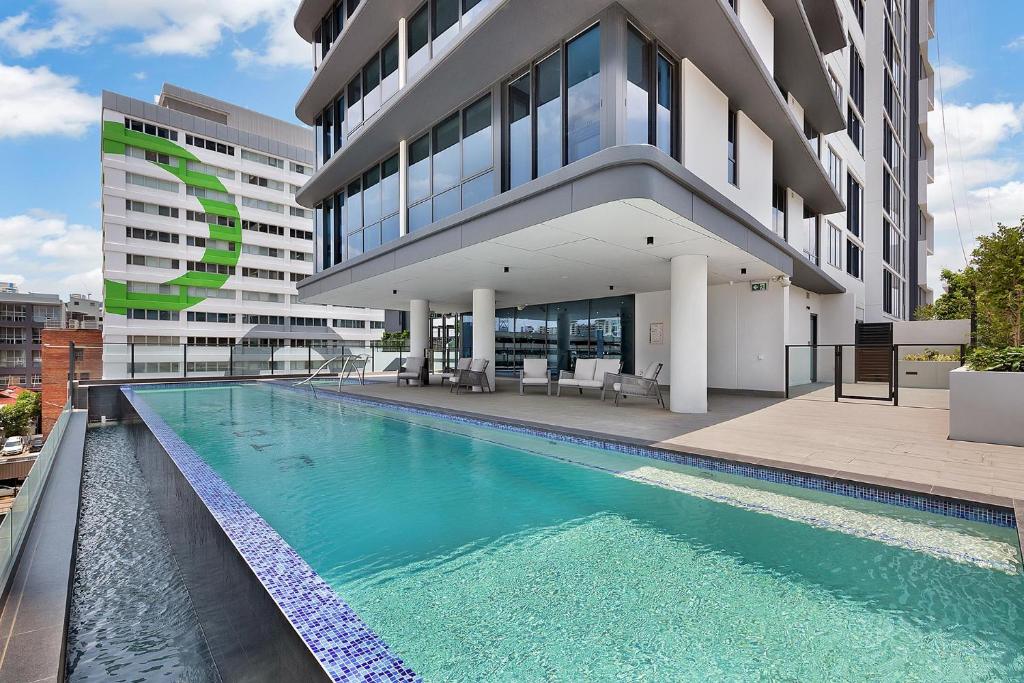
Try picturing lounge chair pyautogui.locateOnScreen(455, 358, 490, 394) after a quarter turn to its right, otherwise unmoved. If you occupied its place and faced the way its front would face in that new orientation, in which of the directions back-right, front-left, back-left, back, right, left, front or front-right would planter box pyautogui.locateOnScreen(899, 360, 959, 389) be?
back-right

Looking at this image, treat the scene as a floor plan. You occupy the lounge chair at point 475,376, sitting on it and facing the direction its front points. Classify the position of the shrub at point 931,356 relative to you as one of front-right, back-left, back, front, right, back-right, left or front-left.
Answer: back-left

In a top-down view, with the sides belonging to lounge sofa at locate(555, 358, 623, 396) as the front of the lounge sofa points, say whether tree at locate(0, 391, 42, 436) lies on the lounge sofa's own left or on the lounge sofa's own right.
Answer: on the lounge sofa's own right

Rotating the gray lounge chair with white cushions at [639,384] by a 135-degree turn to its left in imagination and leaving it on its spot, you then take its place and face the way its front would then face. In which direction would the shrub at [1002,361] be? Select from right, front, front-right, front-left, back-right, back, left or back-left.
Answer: front

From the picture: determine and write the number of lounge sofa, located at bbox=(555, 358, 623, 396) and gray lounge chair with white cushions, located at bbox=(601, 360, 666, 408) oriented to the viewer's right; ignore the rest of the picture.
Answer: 0

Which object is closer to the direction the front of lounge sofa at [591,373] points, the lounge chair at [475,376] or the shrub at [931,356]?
the lounge chair

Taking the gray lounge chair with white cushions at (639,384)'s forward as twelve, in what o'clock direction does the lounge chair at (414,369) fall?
The lounge chair is roughly at 1 o'clock from the gray lounge chair with white cushions.

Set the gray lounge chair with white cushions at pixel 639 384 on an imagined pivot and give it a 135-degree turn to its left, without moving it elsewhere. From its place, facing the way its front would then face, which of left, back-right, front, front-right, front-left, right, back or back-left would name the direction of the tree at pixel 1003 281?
front-left

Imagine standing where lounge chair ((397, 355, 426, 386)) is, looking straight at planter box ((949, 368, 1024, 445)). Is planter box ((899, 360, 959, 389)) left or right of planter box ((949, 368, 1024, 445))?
left

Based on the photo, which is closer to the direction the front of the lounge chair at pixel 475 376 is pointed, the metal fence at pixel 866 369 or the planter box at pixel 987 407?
the planter box

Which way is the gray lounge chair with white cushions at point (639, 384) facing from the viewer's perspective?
to the viewer's left
